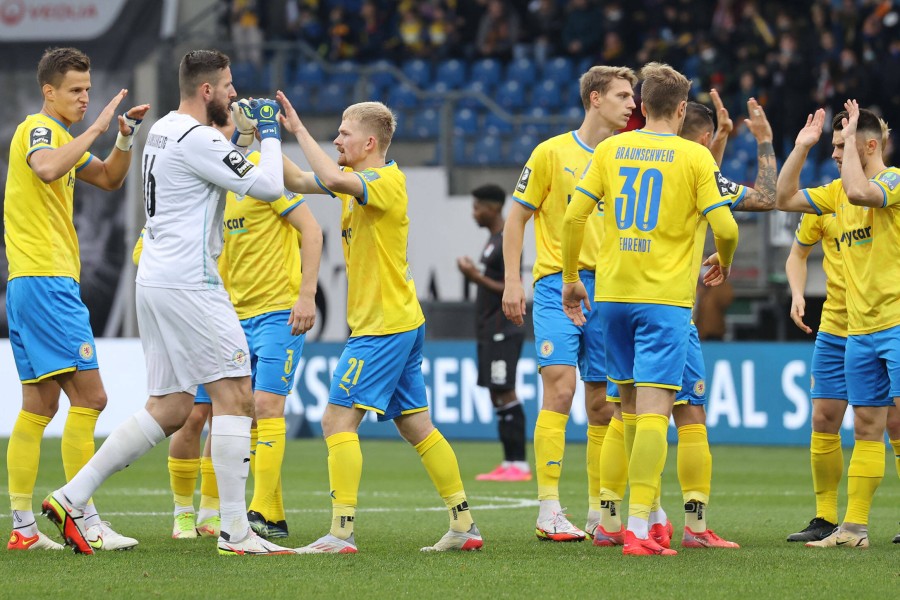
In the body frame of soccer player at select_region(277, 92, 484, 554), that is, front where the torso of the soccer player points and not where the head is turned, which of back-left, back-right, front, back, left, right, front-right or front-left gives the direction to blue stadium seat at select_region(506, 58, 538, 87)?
right

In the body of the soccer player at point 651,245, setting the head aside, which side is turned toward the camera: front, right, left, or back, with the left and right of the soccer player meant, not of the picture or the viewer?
back

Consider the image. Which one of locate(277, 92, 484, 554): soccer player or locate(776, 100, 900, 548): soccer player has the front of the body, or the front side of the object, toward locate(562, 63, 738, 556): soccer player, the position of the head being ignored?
locate(776, 100, 900, 548): soccer player

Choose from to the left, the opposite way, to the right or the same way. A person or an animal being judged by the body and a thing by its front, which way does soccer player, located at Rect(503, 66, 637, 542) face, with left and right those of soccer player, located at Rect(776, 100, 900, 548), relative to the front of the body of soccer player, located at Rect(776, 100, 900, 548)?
to the left

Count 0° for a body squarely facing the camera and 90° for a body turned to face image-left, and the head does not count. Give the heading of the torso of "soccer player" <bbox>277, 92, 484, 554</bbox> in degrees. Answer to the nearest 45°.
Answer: approximately 90°

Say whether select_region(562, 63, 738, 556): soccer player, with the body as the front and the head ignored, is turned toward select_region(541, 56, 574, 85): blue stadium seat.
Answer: yes

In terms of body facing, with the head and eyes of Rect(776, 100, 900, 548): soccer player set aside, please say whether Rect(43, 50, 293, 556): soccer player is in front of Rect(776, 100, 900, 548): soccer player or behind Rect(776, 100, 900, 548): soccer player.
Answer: in front

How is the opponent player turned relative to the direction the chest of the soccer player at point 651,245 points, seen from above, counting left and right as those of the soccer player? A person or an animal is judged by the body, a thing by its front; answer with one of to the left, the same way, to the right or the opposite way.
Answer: to the left

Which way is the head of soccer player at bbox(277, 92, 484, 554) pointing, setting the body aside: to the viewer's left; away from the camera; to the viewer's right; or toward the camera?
to the viewer's left

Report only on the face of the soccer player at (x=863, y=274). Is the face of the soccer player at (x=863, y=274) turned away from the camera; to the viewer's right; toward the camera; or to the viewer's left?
to the viewer's left

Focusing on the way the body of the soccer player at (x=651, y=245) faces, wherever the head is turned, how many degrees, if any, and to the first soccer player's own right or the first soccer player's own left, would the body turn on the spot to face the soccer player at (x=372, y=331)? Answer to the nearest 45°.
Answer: approximately 90° to the first soccer player's own left

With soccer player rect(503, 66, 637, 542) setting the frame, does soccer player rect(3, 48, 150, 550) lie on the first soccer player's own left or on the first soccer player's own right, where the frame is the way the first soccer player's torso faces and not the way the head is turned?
on the first soccer player's own right

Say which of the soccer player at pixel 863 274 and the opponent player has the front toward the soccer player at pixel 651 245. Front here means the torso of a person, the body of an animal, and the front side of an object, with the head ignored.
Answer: the soccer player at pixel 863 274

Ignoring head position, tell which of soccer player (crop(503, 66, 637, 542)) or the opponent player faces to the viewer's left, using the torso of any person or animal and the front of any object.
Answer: the opponent player
